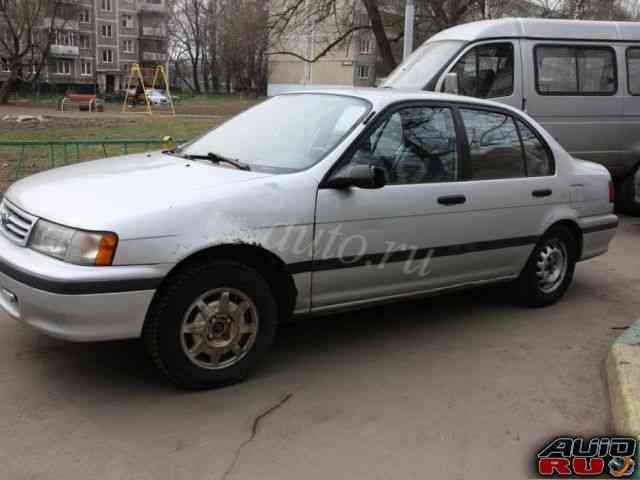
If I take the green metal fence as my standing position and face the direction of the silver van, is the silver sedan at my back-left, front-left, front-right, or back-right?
front-right

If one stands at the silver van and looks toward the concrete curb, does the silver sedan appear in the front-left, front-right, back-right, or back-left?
front-right

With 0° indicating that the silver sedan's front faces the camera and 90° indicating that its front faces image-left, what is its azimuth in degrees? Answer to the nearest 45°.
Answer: approximately 45°

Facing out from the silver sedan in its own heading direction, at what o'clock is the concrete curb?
The concrete curb is roughly at 8 o'clock from the silver sedan.

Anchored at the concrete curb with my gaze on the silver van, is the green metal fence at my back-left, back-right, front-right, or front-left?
front-left

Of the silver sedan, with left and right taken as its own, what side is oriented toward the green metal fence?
right

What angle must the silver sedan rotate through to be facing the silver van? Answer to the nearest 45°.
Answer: approximately 180°
